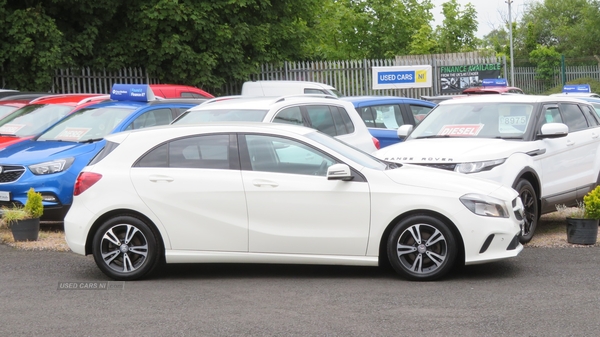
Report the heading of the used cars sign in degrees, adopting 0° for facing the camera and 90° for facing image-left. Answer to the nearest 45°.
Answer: approximately 0°

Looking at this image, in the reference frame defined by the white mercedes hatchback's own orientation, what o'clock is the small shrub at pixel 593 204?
The small shrub is roughly at 11 o'clock from the white mercedes hatchback.

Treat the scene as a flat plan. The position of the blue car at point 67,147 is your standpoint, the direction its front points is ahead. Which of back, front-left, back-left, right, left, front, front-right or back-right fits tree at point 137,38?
back-right

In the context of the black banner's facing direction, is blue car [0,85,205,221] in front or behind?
in front

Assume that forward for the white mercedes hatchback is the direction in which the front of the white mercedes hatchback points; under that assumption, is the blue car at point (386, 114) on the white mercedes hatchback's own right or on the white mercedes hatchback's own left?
on the white mercedes hatchback's own left

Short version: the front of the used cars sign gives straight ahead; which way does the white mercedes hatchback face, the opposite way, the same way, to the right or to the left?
to the left

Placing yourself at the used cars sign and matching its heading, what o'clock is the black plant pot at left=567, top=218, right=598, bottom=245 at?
The black plant pot is roughly at 12 o'clock from the used cars sign.

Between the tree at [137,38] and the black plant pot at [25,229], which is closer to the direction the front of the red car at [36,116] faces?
the black plant pot

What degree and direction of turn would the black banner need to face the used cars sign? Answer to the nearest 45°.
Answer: approximately 45° to its right

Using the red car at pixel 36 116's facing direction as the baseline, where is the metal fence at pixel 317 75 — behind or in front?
behind

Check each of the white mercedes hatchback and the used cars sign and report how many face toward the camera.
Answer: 1

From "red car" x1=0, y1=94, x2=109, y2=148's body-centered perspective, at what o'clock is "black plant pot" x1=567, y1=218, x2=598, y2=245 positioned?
The black plant pot is roughly at 9 o'clock from the red car.

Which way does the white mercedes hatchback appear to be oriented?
to the viewer's right

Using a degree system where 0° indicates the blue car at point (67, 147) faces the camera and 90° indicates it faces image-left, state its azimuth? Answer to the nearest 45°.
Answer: approximately 45°

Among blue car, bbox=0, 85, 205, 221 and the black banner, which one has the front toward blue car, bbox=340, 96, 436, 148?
the black banner

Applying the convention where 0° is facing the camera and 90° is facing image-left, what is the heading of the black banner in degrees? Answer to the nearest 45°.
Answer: approximately 0°

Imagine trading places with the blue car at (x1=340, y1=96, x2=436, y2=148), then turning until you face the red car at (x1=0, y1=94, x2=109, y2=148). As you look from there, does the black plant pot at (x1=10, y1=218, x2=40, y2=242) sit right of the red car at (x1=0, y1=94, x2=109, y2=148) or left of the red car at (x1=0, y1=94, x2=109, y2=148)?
left
